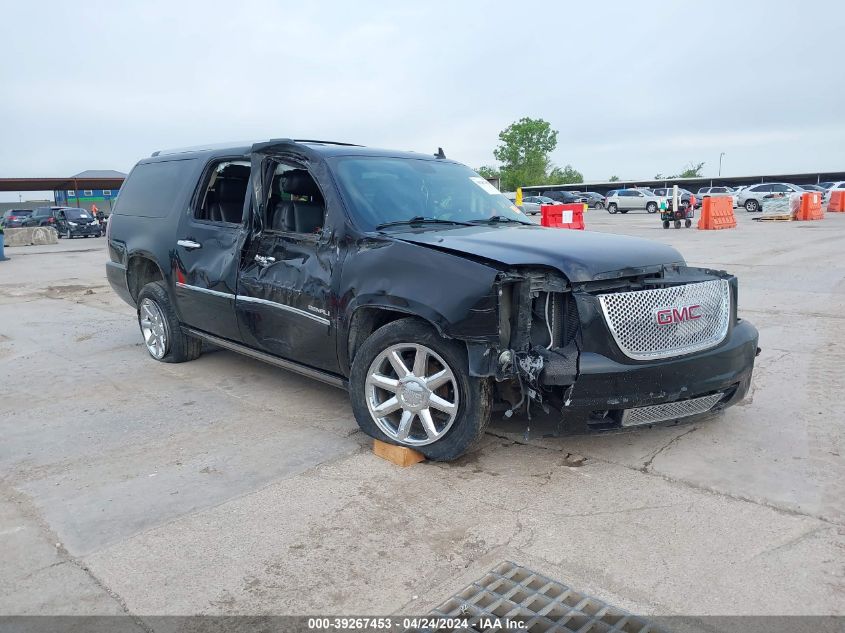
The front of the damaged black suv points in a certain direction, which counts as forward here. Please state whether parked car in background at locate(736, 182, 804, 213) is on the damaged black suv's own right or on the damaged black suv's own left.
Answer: on the damaged black suv's own left

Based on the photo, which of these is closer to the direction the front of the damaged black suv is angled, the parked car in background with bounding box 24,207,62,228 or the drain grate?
the drain grate

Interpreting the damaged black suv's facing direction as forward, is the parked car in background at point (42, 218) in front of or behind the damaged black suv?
behind

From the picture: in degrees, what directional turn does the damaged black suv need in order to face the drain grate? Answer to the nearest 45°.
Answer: approximately 45° to its right

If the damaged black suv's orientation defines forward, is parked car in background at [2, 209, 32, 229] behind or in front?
behind

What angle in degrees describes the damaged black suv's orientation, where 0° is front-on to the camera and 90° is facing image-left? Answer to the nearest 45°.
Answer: approximately 315°

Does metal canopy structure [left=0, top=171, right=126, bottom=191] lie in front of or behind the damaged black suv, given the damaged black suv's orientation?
behind

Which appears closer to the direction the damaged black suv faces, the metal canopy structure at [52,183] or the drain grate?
the drain grate
